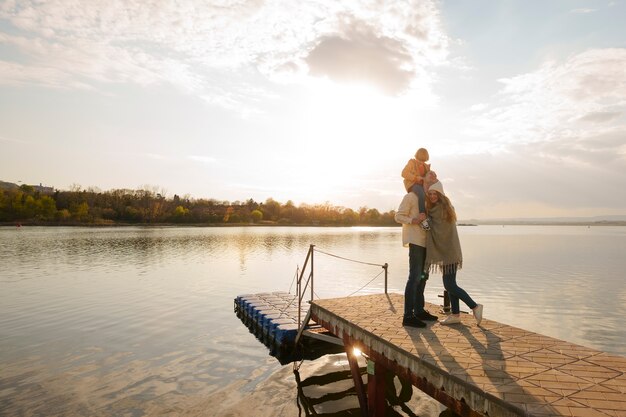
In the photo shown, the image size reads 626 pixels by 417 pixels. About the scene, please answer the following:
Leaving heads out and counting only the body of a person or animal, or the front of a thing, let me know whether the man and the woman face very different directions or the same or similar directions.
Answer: very different directions

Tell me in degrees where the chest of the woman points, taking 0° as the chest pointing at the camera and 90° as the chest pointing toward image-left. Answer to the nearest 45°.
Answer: approximately 90°

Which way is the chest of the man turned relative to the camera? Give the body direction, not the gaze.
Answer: to the viewer's right

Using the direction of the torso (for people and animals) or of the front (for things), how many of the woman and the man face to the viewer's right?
1

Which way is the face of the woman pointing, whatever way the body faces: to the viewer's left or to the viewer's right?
to the viewer's left

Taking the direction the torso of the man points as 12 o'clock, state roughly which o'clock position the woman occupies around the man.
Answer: The woman is roughly at 12 o'clock from the man.
